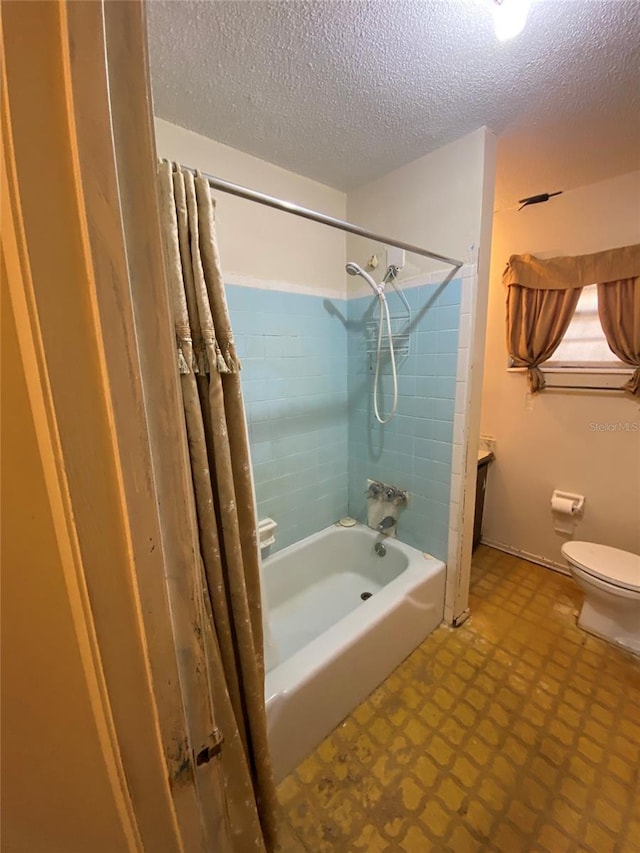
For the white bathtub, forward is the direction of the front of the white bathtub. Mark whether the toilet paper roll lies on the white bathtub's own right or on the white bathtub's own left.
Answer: on the white bathtub's own left

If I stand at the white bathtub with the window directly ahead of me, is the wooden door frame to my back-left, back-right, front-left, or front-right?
back-right

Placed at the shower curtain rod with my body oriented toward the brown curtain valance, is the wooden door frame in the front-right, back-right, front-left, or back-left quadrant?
back-right
